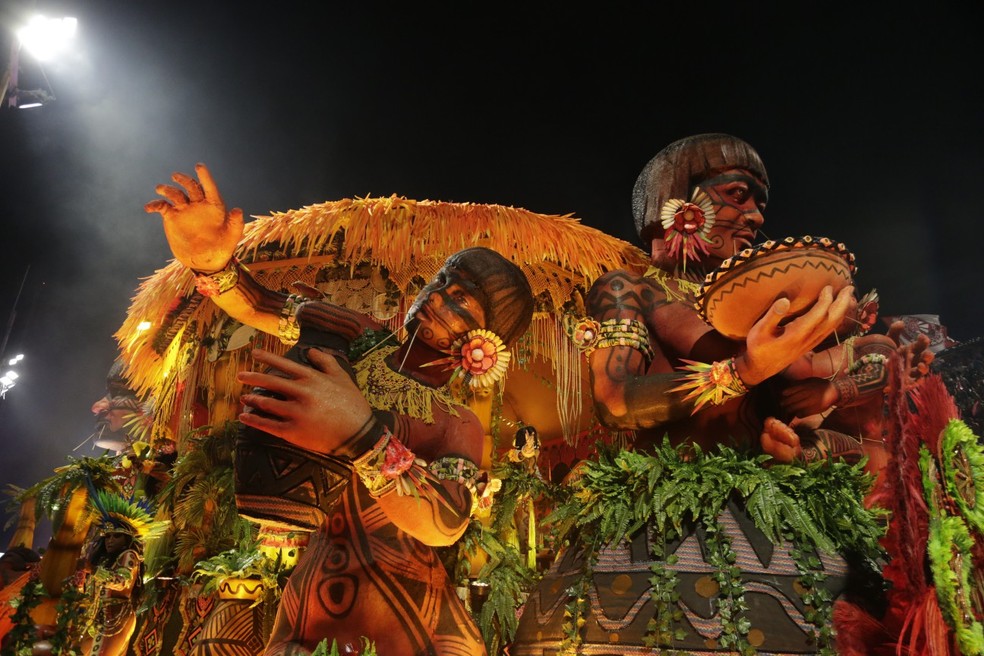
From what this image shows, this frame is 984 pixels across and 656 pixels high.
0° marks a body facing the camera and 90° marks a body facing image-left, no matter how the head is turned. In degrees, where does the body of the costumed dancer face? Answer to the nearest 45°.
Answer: approximately 45°
